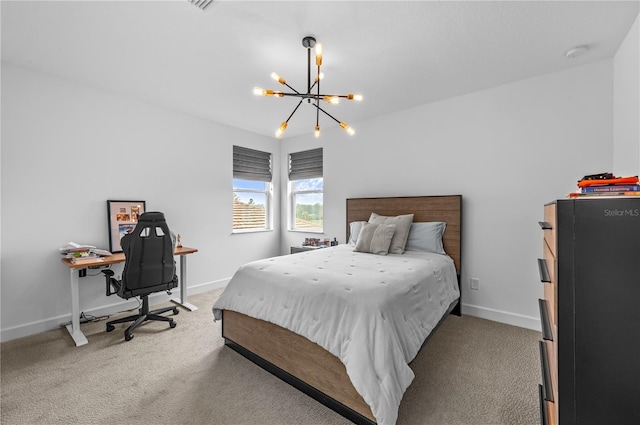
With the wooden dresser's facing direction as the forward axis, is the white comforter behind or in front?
in front

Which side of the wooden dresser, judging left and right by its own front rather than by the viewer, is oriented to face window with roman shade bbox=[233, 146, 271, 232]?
front

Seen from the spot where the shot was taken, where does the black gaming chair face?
facing away from the viewer and to the left of the viewer

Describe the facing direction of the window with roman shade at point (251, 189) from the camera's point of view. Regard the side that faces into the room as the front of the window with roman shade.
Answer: facing the viewer and to the right of the viewer

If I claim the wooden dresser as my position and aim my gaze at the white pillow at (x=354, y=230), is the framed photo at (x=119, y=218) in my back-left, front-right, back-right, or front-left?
front-left

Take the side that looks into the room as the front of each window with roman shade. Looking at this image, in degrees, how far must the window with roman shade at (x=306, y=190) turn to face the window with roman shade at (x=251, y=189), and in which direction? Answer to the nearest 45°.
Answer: approximately 45° to its right

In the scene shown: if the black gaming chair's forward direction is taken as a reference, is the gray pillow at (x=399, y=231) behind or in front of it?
behind

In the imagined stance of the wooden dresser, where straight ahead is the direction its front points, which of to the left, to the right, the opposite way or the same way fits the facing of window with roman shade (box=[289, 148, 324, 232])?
to the left

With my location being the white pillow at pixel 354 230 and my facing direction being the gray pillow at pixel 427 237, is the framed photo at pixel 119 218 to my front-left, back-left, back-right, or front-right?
back-right

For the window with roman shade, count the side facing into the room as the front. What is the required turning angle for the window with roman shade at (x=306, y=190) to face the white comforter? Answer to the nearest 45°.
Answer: approximately 45° to its left

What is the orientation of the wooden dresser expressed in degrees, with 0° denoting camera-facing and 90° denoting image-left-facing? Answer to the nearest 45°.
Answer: approximately 90°

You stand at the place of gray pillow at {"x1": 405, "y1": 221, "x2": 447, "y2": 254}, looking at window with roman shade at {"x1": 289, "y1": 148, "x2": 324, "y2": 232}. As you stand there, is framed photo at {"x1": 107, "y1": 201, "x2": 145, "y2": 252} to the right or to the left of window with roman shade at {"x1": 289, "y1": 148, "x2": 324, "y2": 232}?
left

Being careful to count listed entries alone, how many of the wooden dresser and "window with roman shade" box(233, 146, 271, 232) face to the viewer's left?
1
